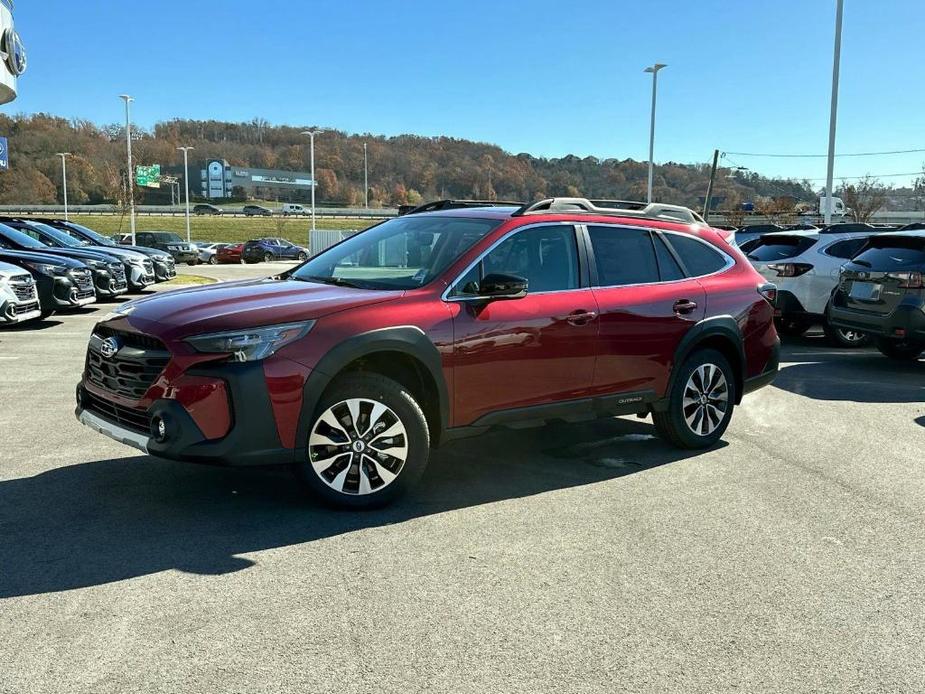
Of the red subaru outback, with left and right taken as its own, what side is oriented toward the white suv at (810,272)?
back

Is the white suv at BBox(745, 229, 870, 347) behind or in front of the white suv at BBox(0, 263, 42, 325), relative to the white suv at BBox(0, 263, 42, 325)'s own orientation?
in front

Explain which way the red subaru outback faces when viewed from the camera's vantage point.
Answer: facing the viewer and to the left of the viewer

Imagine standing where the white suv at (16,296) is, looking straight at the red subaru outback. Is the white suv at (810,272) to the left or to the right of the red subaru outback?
left

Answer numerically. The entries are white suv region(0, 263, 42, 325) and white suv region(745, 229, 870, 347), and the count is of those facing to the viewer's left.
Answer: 0

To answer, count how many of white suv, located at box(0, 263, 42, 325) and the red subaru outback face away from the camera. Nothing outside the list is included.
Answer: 0

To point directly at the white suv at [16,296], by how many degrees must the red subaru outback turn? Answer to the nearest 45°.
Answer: approximately 90° to its right

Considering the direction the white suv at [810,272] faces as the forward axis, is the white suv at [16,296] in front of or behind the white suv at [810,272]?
behind

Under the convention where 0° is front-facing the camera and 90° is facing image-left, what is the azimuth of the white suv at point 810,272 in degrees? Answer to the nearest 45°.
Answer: approximately 225°

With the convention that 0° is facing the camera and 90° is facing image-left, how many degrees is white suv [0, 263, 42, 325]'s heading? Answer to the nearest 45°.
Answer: approximately 315°
